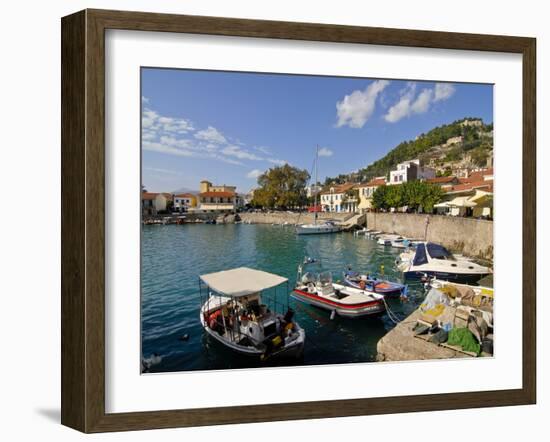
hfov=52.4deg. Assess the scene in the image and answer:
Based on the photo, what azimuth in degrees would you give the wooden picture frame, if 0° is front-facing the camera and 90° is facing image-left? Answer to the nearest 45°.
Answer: approximately 315°
